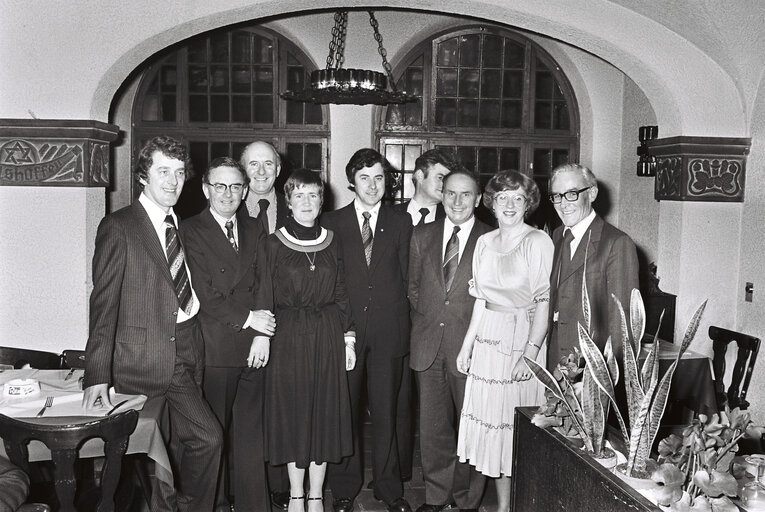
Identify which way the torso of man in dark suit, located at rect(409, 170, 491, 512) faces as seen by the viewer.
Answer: toward the camera

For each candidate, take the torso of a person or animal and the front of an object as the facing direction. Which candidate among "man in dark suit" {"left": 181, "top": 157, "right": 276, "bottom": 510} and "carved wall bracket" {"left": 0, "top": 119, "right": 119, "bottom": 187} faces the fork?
the carved wall bracket

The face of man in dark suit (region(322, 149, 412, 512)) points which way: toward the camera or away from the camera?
toward the camera

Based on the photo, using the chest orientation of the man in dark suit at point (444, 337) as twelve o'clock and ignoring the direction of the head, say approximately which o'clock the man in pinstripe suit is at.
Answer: The man in pinstripe suit is roughly at 2 o'clock from the man in dark suit.

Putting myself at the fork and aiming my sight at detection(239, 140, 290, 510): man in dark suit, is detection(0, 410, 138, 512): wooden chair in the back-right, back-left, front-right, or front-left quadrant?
back-right

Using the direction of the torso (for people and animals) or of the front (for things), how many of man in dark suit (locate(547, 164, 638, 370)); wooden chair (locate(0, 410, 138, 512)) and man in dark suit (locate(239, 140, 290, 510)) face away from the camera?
1

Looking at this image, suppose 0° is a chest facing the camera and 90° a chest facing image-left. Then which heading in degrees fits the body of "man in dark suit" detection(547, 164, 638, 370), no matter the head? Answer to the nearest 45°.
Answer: approximately 45°

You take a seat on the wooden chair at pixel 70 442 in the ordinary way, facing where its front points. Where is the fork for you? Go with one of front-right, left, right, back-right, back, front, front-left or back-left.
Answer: front

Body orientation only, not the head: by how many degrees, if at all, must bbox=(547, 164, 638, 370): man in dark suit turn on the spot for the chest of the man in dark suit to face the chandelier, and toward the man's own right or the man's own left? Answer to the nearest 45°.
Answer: approximately 90° to the man's own right

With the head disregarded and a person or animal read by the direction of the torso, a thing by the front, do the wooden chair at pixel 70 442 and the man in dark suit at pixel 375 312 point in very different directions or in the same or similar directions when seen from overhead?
very different directions

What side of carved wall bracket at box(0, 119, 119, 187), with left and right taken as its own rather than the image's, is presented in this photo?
front

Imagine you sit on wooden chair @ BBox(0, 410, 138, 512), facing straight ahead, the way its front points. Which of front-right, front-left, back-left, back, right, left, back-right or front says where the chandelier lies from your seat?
front-right

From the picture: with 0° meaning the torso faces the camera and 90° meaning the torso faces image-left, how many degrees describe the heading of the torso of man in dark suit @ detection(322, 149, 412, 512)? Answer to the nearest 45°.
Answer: approximately 0°

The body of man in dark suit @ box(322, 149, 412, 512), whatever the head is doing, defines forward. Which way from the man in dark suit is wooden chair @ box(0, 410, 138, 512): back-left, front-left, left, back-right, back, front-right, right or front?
front-right

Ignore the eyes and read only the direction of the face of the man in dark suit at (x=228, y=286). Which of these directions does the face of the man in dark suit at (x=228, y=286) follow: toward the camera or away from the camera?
toward the camera
